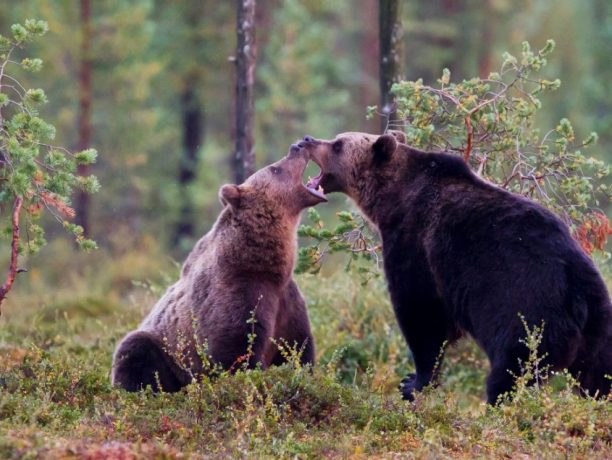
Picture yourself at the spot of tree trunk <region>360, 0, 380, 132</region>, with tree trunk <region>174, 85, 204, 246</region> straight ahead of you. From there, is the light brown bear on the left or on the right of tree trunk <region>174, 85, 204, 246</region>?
left

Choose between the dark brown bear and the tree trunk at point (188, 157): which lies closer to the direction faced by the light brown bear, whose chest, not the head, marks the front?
the dark brown bear

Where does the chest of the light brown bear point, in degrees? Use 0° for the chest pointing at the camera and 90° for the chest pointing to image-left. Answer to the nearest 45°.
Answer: approximately 270°

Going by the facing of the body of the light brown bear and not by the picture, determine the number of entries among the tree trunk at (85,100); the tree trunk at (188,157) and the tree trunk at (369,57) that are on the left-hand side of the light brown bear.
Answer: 3

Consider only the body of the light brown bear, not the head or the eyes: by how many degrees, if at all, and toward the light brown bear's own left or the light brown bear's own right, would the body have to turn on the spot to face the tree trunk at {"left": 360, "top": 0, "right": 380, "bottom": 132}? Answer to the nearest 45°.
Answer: approximately 90° to the light brown bear's own left

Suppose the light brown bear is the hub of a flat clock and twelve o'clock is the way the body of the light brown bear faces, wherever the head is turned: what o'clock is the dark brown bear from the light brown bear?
The dark brown bear is roughly at 1 o'clock from the light brown bear.

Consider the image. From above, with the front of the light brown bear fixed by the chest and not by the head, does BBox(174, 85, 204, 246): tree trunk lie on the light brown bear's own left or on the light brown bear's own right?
on the light brown bear's own left

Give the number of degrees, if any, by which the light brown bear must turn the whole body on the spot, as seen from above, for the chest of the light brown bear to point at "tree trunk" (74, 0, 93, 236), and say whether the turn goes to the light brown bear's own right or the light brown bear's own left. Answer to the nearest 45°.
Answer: approximately 90° to the light brown bear's own left

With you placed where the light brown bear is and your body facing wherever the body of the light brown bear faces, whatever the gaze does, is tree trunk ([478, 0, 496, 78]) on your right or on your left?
on your left

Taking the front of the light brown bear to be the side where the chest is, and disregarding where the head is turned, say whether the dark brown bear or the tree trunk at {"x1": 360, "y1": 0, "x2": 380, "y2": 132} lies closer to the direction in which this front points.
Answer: the dark brown bear
